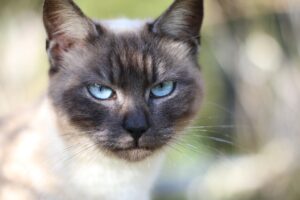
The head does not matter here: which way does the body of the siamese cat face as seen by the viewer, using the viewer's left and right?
facing the viewer and to the right of the viewer
